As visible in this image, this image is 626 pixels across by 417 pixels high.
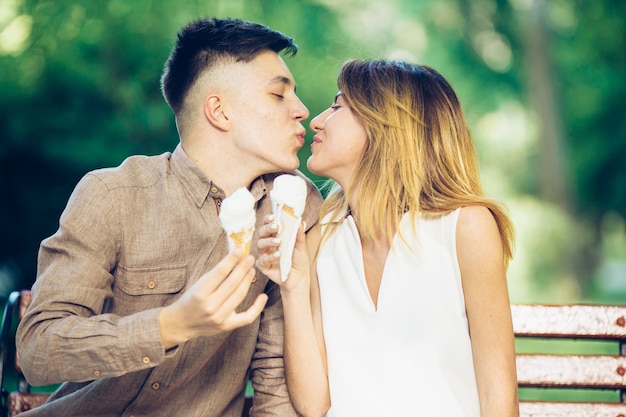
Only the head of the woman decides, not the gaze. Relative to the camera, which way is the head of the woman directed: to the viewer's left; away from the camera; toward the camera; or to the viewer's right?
to the viewer's left

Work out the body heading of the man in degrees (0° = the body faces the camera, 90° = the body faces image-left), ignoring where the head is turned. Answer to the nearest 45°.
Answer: approximately 315°

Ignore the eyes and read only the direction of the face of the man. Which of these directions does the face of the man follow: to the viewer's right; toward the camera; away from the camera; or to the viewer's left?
to the viewer's right

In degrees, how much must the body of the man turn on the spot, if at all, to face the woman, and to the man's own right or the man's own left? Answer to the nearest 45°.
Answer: approximately 45° to the man's own left

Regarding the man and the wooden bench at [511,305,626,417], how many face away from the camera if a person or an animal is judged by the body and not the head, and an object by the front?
0

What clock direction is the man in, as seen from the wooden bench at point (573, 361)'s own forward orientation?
The man is roughly at 2 o'clock from the wooden bench.
